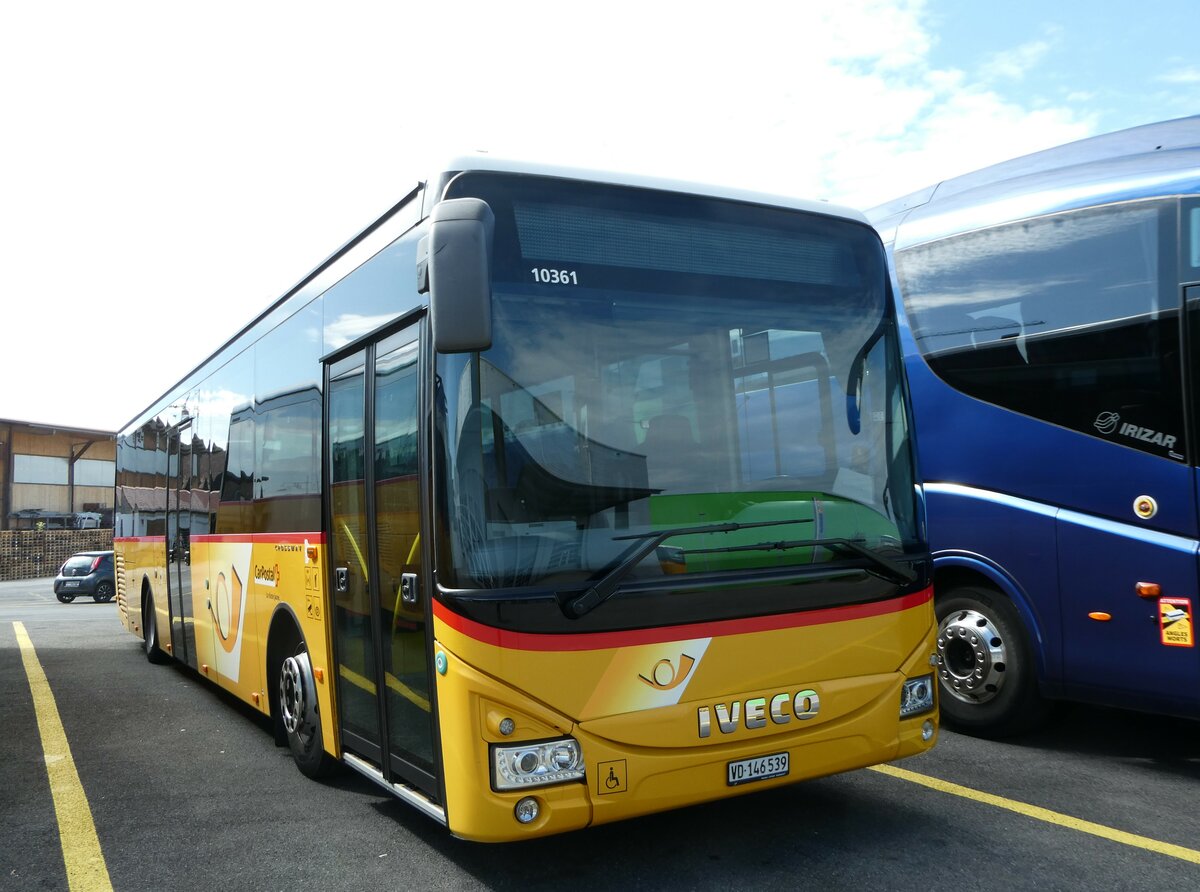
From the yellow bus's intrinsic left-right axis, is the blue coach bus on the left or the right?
on its left

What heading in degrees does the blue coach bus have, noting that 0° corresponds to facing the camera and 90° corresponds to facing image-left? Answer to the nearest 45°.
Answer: approximately 315°

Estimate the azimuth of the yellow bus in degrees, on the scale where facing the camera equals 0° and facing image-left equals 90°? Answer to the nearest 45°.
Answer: approximately 315°
